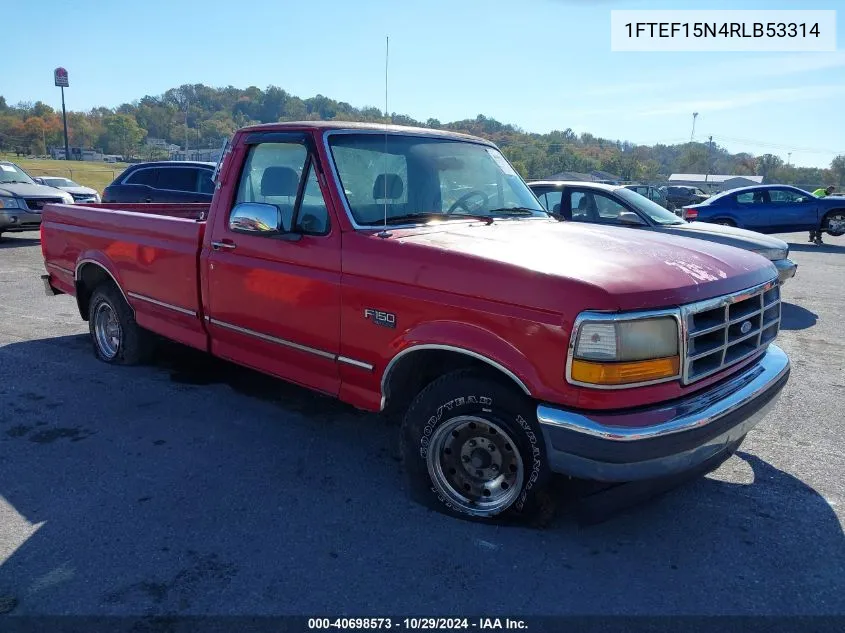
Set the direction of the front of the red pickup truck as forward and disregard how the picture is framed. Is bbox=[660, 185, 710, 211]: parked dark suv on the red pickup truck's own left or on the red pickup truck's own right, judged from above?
on the red pickup truck's own left

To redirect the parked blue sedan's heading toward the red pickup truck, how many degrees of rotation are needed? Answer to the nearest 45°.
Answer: approximately 90° to its right

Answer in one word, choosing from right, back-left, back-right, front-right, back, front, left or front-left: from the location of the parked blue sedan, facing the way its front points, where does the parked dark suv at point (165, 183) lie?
back-right

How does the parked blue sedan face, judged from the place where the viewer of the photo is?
facing to the right of the viewer

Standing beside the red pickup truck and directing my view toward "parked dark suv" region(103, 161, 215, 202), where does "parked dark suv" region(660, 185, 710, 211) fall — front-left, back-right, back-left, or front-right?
front-right

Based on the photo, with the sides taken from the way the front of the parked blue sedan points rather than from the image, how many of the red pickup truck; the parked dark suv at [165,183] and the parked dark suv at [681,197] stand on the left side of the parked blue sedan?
1

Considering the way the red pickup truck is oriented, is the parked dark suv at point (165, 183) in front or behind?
behind

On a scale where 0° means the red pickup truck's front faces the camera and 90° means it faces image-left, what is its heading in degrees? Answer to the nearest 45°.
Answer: approximately 315°

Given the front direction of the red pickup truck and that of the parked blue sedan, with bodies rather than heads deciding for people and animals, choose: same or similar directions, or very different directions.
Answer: same or similar directions

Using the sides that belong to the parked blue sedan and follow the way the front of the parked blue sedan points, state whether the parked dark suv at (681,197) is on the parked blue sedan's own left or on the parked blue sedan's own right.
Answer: on the parked blue sedan's own left
